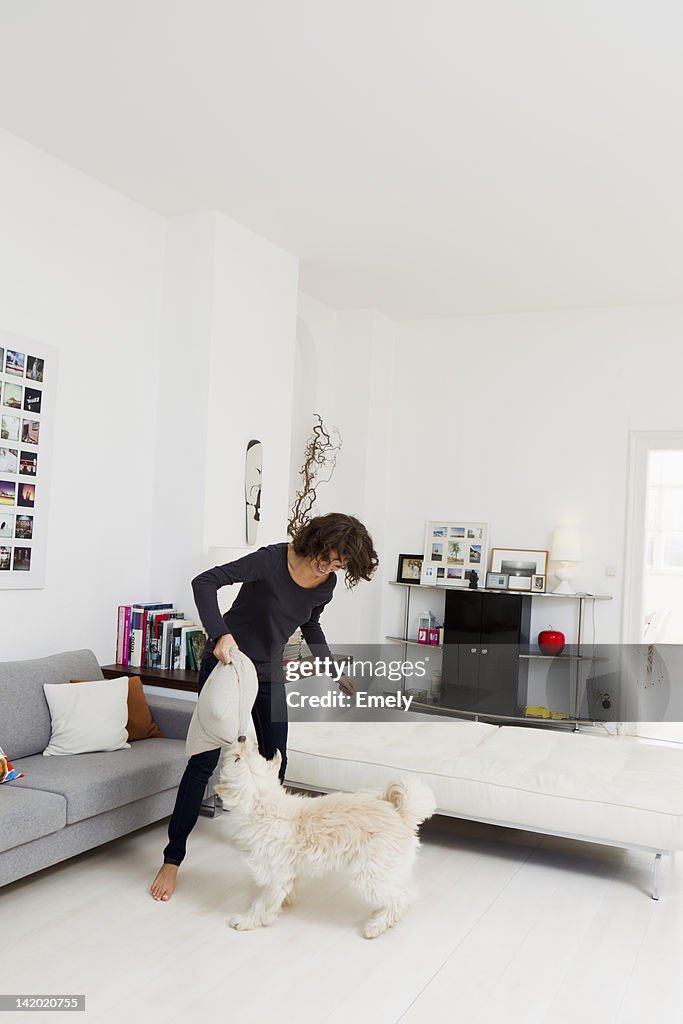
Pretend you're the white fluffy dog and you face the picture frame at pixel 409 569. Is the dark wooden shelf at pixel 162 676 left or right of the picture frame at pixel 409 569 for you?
left

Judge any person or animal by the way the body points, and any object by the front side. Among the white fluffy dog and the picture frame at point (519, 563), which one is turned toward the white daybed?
the picture frame

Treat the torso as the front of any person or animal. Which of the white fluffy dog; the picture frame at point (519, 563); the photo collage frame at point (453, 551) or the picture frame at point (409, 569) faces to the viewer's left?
the white fluffy dog

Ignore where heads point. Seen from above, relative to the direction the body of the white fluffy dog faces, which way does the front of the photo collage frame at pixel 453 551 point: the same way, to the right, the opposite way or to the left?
to the left

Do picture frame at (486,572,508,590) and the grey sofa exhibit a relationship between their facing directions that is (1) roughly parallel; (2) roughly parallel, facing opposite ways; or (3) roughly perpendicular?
roughly perpendicular

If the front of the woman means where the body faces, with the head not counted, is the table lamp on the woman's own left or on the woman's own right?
on the woman's own left

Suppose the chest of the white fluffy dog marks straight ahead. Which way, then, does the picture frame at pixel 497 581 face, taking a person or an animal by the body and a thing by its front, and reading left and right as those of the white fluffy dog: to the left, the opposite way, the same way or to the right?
to the left

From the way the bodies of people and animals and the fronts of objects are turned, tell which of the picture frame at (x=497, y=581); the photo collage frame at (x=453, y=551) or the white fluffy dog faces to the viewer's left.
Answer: the white fluffy dog

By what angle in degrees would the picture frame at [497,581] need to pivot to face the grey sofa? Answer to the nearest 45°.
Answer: approximately 45° to its right

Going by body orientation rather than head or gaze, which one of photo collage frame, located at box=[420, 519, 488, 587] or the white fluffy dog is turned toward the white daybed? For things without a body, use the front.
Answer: the photo collage frame

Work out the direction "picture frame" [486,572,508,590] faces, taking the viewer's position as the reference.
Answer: facing the viewer

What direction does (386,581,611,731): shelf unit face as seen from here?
toward the camera

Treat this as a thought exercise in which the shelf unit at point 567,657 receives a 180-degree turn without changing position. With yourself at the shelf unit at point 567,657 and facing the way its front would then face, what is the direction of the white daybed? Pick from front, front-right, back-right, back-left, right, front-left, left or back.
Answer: back

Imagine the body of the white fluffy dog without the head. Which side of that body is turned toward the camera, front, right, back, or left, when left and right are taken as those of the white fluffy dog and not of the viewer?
left

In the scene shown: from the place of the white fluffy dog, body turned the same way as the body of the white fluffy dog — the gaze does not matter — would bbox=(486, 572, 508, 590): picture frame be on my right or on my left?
on my right
